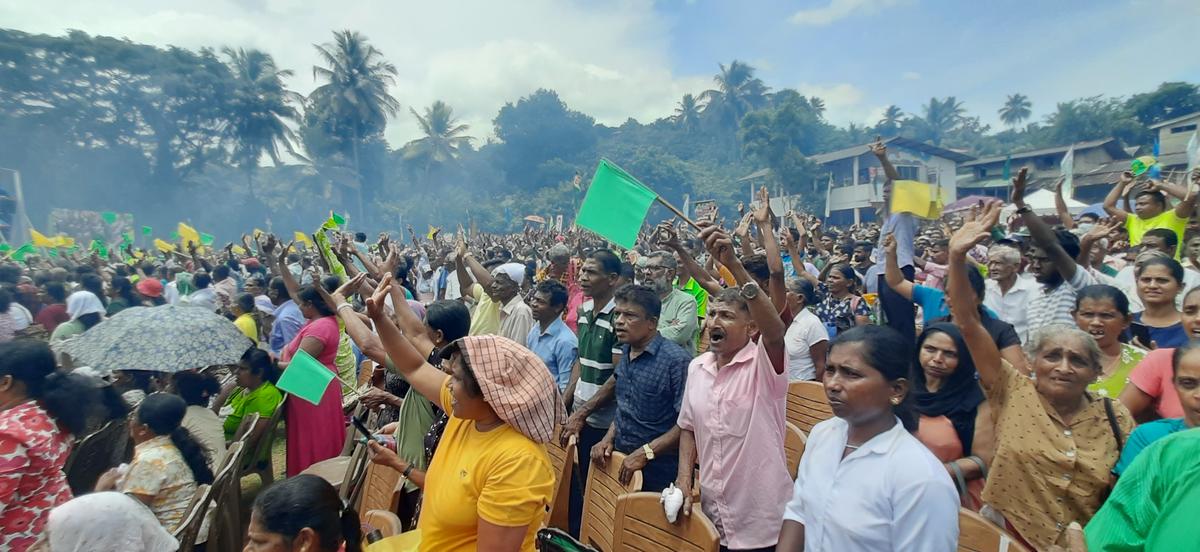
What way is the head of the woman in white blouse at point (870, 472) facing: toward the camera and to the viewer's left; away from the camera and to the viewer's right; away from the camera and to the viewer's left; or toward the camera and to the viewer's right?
toward the camera and to the viewer's left

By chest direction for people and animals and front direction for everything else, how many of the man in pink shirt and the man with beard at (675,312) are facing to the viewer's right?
0

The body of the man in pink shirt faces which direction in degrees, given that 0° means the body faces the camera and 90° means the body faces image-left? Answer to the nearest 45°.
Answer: approximately 45°

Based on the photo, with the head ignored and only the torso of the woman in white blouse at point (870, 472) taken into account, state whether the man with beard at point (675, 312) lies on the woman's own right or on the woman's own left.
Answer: on the woman's own right

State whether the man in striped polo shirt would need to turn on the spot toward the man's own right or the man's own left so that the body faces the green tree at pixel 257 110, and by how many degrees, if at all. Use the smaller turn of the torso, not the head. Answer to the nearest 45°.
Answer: approximately 90° to the man's own right

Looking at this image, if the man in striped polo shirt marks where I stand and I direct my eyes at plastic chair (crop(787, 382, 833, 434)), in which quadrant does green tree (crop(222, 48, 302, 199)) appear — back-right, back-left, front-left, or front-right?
back-left

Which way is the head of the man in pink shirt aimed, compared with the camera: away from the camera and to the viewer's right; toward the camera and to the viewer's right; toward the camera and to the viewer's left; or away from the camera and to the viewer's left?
toward the camera and to the viewer's left

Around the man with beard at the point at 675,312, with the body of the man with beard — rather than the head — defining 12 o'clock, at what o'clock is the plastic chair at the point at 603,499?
The plastic chair is roughly at 11 o'clock from the man with beard.

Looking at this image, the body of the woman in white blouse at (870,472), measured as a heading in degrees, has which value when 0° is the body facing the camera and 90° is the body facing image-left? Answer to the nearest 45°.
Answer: approximately 45°

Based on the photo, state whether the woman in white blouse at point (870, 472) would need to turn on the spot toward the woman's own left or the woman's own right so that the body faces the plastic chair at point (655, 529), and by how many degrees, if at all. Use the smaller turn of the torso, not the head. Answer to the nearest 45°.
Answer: approximately 90° to the woman's own right

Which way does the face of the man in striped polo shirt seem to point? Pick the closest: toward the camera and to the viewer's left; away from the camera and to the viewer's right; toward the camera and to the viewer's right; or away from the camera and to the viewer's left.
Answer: toward the camera and to the viewer's left

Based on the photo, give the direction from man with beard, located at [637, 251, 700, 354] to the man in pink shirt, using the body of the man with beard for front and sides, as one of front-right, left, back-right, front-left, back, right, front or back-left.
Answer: front-left

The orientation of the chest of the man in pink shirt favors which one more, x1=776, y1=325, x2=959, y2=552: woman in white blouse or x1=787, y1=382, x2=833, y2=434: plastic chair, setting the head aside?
the woman in white blouse
